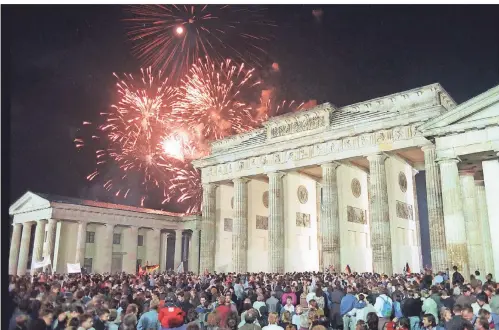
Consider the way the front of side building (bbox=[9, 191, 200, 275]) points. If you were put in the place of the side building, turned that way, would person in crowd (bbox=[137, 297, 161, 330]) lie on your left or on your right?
on your left

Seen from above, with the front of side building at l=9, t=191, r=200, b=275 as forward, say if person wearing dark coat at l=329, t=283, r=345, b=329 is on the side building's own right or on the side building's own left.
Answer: on the side building's own left

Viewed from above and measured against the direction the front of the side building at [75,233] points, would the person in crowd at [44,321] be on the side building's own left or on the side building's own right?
on the side building's own left

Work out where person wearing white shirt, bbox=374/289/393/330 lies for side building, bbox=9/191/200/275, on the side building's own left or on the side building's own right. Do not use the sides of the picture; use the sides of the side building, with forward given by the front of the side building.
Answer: on the side building's own left

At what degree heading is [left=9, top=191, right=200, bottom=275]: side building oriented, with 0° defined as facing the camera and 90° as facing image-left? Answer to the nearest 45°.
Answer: approximately 45°
